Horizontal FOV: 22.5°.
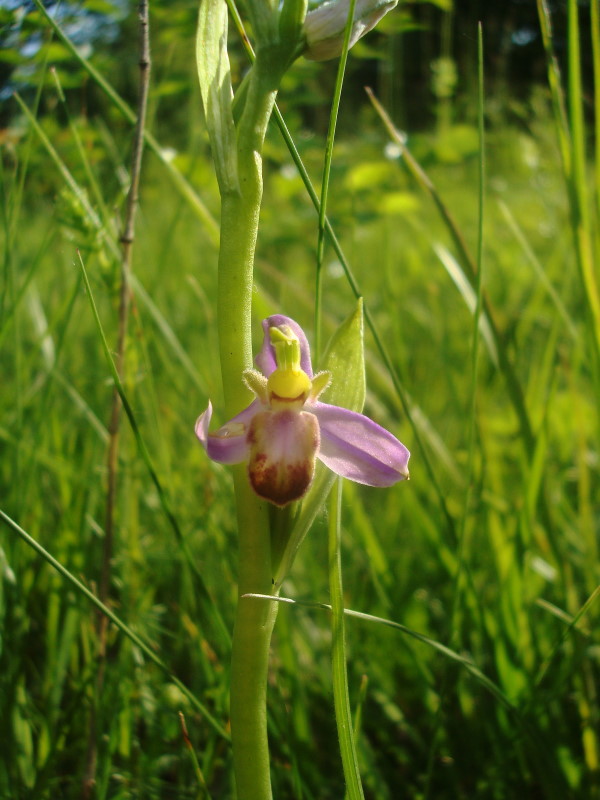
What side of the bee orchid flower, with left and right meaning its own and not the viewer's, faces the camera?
front
